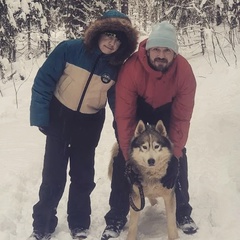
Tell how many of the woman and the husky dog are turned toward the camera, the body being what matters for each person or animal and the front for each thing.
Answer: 2

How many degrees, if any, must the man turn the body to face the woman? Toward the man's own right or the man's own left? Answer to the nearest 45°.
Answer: approximately 90° to the man's own right

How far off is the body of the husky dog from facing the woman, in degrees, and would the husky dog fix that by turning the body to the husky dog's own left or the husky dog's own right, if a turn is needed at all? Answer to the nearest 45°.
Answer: approximately 90° to the husky dog's own right

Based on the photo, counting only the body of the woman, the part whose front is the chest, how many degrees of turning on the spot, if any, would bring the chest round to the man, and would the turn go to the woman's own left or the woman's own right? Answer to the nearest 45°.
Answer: approximately 90° to the woman's own left

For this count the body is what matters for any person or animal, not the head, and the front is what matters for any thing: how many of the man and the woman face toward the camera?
2

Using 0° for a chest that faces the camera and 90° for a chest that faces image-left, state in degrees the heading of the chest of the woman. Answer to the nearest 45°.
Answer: approximately 0°
